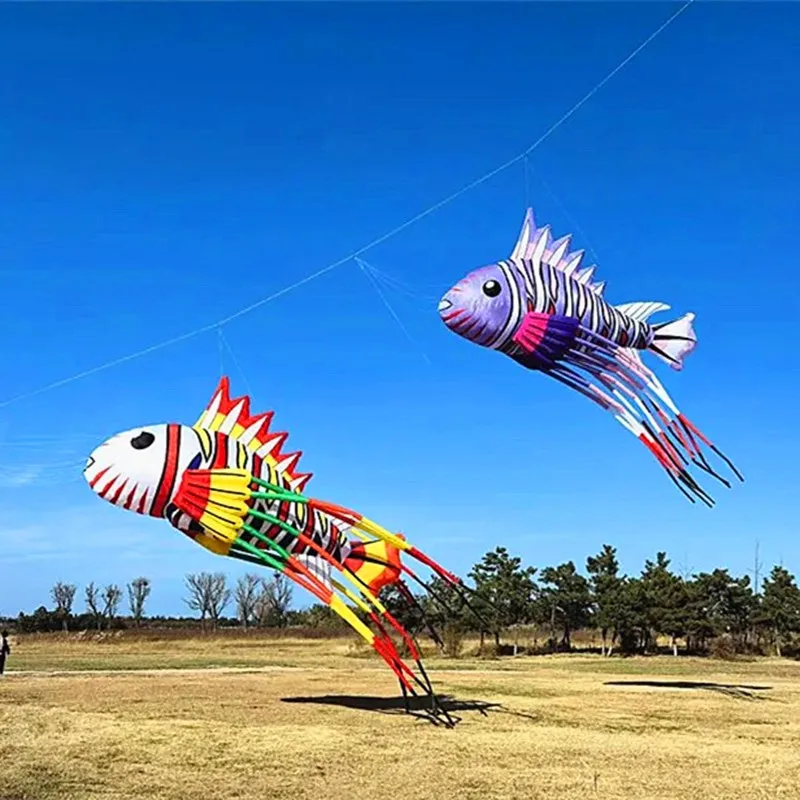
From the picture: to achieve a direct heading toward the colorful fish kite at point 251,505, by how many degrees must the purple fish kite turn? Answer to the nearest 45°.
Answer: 0° — it already faces it

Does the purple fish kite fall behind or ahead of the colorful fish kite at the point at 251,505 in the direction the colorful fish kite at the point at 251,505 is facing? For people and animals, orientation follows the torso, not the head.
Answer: behind

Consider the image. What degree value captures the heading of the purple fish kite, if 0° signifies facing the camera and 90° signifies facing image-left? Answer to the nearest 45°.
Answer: approximately 90°

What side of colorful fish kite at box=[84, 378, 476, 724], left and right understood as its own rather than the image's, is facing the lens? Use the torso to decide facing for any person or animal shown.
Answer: left

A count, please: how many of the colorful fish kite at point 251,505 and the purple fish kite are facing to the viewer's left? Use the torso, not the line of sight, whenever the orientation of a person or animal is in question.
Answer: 2
